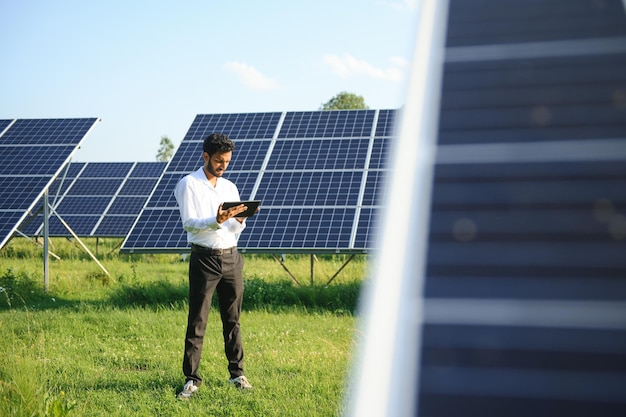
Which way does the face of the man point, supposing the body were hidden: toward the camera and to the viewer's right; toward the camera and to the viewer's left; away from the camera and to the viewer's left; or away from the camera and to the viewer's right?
toward the camera and to the viewer's right

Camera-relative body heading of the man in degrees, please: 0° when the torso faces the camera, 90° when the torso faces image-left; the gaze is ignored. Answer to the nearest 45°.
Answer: approximately 315°

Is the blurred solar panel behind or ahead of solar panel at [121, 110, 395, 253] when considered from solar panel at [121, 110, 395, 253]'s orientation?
ahead

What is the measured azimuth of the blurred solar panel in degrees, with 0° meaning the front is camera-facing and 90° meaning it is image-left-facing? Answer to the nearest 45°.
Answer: approximately 0°

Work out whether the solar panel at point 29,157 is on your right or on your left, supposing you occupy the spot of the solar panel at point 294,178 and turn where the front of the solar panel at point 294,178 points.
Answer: on your right

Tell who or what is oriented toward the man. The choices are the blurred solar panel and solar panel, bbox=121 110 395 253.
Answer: the solar panel

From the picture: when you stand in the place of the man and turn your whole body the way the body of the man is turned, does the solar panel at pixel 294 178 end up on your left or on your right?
on your left

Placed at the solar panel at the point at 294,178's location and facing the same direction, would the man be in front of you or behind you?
in front
